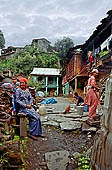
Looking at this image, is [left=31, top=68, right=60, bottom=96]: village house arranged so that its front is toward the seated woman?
yes

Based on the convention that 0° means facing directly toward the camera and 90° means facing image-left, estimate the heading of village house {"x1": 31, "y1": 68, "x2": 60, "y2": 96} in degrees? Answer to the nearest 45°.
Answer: approximately 0°

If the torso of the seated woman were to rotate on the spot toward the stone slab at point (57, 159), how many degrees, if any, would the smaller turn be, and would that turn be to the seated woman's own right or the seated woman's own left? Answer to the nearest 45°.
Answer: approximately 45° to the seated woman's own right

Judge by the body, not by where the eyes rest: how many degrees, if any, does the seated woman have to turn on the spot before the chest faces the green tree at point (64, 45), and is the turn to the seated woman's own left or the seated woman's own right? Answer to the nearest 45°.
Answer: approximately 135° to the seated woman's own left

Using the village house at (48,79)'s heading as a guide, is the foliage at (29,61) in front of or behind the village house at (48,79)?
behind

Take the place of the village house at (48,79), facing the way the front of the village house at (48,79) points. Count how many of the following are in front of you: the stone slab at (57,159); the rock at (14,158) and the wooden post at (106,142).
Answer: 3

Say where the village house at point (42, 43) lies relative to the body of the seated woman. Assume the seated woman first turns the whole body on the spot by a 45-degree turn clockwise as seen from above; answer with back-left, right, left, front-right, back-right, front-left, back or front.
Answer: back

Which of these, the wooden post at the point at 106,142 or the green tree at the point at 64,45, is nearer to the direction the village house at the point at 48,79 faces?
the wooden post

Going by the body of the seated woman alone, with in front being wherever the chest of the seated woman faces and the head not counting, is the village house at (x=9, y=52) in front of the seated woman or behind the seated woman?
behind

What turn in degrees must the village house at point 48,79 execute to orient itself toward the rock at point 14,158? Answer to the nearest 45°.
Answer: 0° — it already faces it

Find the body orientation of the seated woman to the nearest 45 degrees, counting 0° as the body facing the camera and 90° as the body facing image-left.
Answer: approximately 315°
